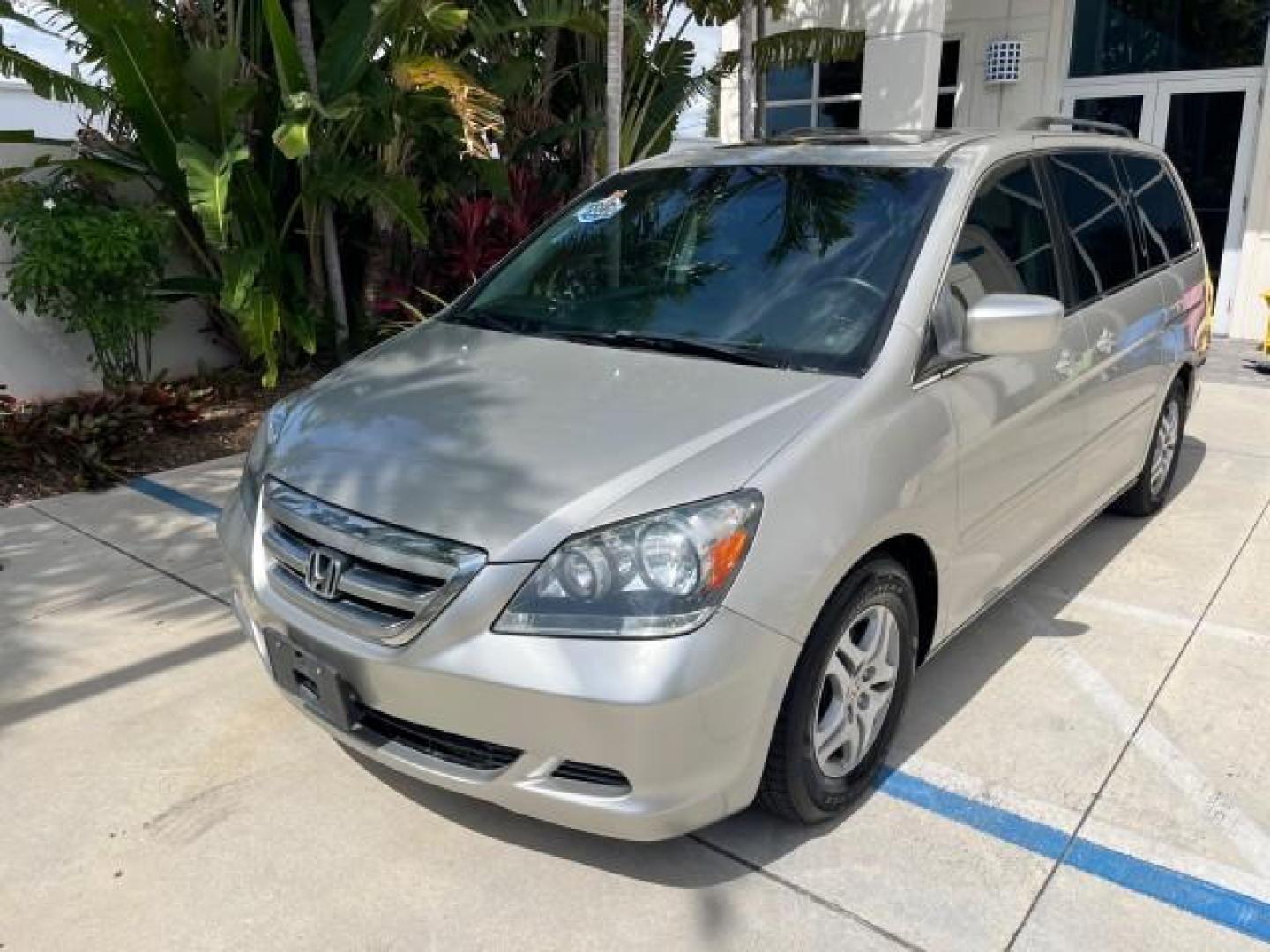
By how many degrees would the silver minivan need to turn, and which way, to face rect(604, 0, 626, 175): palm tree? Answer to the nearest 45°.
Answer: approximately 135° to its right

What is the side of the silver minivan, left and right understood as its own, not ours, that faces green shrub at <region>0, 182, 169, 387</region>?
right

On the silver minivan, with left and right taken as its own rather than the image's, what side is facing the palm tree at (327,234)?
right

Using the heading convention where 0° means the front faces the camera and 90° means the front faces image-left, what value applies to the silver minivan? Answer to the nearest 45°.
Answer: approximately 45°

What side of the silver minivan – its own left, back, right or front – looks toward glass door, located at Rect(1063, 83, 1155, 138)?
back
